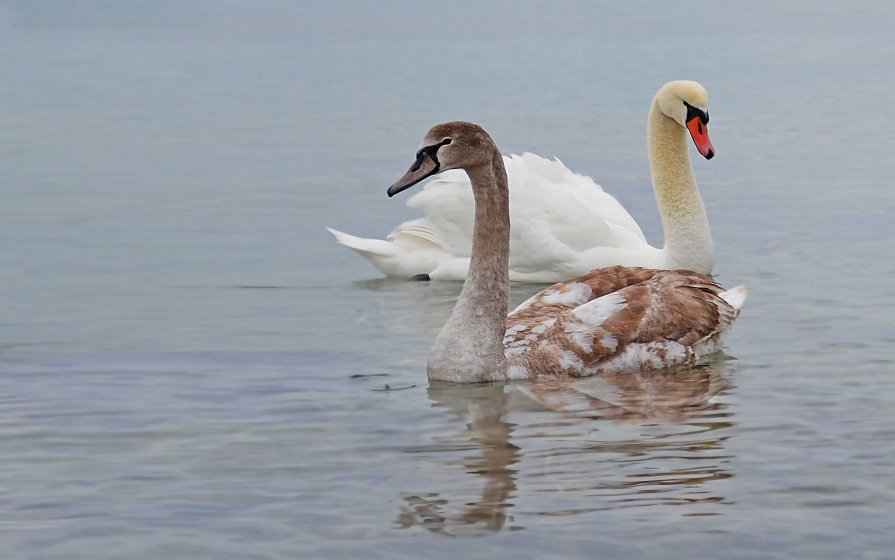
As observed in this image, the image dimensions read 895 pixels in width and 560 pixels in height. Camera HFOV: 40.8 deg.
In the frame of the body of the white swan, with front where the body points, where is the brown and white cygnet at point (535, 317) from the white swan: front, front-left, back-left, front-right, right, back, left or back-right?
right

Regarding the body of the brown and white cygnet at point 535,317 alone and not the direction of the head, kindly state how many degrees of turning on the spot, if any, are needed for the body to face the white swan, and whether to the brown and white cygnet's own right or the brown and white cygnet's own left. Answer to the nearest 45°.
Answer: approximately 90° to the brown and white cygnet's own right

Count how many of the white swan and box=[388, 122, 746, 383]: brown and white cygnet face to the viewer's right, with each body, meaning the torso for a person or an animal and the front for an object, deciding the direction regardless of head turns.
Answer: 1

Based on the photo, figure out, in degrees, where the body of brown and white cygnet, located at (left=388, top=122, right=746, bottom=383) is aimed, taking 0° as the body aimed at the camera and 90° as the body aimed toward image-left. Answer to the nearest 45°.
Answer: approximately 90°

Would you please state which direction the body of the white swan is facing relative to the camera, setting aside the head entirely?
to the viewer's right

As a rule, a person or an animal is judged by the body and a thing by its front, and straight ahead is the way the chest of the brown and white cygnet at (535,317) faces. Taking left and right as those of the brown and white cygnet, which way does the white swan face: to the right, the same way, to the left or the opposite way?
the opposite way

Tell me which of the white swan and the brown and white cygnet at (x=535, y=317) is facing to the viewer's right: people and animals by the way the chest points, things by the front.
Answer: the white swan
